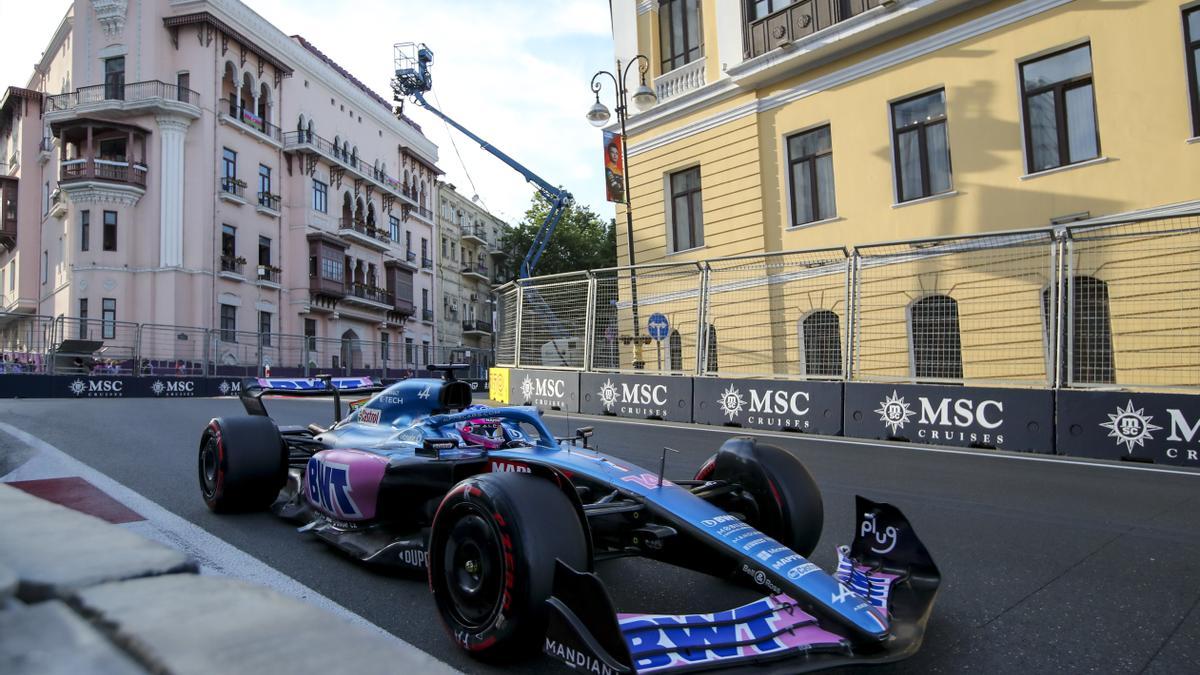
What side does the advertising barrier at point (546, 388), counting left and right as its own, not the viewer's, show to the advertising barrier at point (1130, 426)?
left

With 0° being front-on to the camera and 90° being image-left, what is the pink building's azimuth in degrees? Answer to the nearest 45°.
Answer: approximately 315°

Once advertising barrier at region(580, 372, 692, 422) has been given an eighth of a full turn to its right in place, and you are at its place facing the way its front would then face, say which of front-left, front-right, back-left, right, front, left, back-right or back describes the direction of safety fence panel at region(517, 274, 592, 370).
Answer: front-right

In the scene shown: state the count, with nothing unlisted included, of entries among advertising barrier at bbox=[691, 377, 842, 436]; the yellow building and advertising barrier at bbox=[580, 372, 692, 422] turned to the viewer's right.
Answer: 0

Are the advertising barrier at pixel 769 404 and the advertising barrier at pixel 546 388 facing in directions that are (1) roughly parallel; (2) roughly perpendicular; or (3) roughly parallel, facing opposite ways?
roughly parallel

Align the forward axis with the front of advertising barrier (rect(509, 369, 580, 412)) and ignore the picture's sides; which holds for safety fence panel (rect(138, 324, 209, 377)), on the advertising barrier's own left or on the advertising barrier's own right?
on the advertising barrier's own right

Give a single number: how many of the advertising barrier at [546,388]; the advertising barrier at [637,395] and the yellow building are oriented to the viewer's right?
0

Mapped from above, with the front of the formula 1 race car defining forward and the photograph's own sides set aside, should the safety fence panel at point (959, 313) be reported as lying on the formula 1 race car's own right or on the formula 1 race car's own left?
on the formula 1 race car's own left

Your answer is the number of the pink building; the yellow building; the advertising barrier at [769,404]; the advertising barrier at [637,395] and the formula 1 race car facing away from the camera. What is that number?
0

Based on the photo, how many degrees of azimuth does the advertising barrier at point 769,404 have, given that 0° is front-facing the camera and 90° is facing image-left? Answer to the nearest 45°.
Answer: approximately 45°

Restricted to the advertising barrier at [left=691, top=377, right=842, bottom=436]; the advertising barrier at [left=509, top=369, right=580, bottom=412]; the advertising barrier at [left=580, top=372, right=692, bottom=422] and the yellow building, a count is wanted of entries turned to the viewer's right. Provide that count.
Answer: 0

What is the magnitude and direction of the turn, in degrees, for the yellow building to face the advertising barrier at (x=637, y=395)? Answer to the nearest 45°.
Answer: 0° — it already faces it

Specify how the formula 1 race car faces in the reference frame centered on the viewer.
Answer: facing the viewer and to the right of the viewer

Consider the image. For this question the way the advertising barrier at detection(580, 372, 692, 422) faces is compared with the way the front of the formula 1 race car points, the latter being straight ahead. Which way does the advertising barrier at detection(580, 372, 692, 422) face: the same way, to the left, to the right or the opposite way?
to the right

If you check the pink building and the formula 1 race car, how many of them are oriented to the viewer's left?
0

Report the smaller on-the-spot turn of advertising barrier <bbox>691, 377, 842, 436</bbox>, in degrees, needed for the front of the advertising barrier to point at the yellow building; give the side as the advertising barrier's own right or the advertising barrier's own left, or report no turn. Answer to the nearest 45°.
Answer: approximately 180°

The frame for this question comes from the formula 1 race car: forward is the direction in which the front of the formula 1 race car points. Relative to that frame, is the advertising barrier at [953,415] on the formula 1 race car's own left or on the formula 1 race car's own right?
on the formula 1 race car's own left

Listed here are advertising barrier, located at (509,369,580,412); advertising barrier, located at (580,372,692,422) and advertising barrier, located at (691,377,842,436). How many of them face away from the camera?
0
